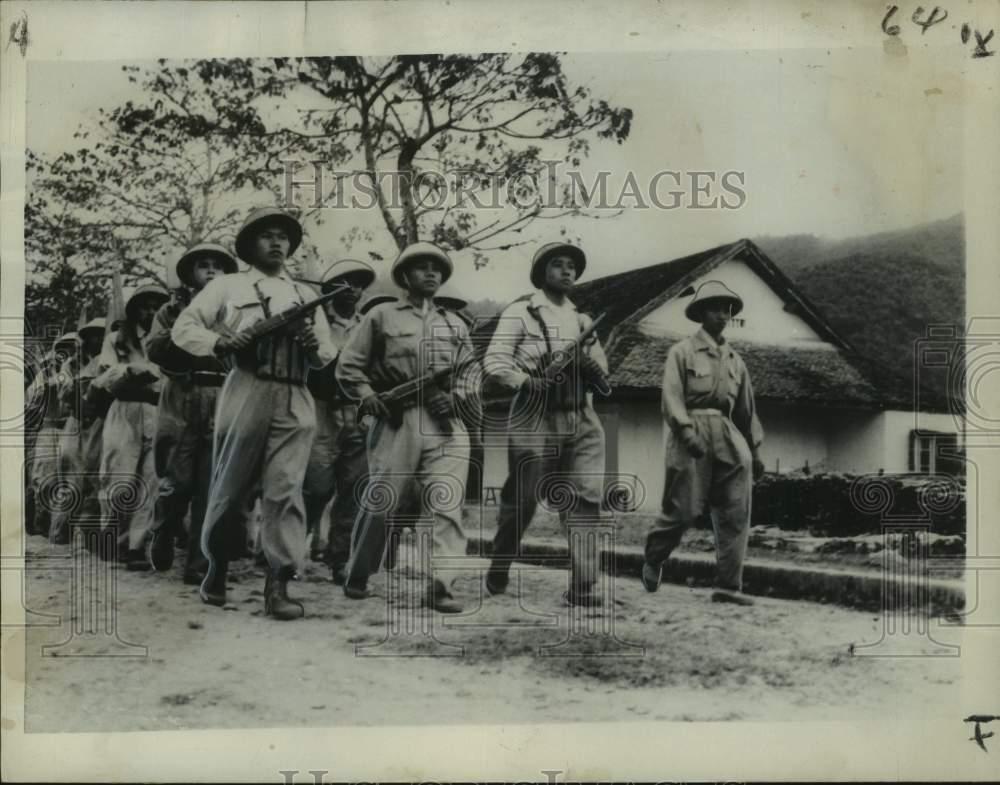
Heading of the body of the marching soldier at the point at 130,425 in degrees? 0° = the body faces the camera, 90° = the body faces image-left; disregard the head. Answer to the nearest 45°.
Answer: approximately 315°

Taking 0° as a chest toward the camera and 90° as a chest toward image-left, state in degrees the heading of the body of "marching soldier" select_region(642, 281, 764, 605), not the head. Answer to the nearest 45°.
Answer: approximately 315°

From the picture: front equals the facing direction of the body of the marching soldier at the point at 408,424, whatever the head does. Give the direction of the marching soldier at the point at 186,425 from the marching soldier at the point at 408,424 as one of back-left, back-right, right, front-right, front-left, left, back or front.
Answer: back-right

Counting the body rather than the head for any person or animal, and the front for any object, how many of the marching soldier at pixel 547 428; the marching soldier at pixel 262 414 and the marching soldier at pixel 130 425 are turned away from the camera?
0

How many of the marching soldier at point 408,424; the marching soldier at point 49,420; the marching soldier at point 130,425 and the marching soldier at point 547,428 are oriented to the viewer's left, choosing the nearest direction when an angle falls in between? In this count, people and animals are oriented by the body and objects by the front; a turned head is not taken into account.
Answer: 0

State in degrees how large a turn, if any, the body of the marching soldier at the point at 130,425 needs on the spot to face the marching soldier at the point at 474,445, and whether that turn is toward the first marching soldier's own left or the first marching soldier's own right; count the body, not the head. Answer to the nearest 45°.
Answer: approximately 45° to the first marching soldier's own left

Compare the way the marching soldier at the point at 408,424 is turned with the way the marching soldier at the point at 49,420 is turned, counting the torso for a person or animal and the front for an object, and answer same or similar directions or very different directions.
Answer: same or similar directions

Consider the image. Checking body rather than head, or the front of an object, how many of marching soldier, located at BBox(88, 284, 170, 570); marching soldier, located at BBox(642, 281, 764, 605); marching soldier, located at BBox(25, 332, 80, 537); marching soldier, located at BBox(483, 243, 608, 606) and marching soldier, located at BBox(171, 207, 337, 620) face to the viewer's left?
0

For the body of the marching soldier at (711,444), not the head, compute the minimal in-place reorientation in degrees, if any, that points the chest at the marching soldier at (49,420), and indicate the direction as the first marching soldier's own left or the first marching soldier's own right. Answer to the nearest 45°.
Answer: approximately 135° to the first marching soldier's own right

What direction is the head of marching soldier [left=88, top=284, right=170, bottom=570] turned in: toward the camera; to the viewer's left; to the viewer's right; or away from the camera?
toward the camera
